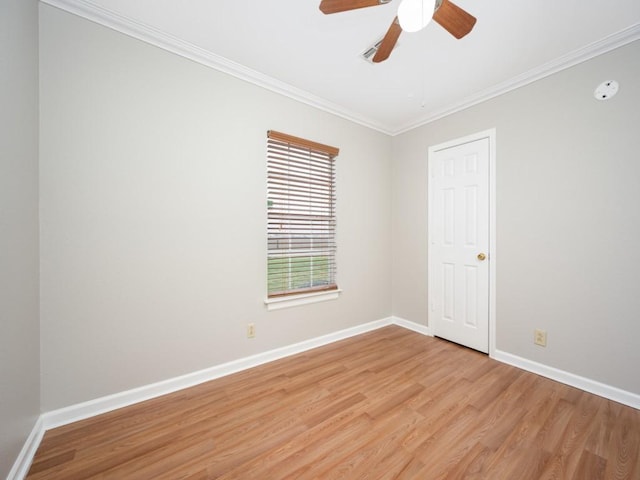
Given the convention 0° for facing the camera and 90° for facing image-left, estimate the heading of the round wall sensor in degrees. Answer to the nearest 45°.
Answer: approximately 0°

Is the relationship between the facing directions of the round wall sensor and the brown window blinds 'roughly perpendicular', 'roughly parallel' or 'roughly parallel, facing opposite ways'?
roughly perpendicular

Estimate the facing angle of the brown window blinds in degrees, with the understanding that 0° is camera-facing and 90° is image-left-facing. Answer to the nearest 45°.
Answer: approximately 315°

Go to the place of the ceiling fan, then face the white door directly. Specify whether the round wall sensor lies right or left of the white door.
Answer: right

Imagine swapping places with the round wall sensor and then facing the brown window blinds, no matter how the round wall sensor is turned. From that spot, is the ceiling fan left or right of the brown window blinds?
left

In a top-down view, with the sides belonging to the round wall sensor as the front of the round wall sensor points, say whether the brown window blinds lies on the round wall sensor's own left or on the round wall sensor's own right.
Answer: on the round wall sensor's own right
